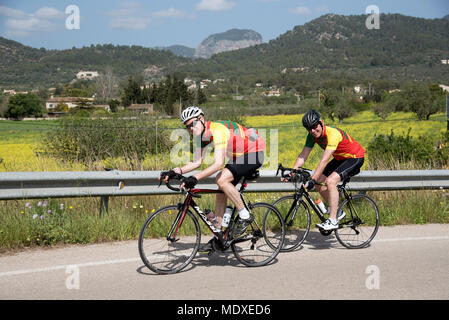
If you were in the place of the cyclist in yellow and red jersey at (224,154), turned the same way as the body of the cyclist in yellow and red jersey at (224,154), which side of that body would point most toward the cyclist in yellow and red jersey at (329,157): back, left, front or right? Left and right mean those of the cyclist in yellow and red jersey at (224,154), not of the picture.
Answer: back

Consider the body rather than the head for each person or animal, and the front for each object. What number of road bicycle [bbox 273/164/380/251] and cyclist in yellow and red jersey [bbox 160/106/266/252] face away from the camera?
0

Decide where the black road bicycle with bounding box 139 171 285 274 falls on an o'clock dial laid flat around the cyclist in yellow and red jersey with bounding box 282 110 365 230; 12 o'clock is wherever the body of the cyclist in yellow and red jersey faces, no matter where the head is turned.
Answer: The black road bicycle is roughly at 12 o'clock from the cyclist in yellow and red jersey.

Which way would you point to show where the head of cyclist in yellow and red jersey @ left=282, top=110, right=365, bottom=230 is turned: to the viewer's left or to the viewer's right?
to the viewer's left

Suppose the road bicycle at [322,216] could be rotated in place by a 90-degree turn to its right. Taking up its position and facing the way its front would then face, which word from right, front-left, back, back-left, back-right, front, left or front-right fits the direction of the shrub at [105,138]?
front

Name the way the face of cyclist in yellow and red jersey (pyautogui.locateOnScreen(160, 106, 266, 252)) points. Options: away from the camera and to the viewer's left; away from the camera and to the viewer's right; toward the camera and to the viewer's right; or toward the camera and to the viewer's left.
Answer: toward the camera and to the viewer's left

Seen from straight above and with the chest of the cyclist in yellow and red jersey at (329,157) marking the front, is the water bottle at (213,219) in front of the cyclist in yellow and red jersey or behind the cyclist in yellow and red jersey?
in front

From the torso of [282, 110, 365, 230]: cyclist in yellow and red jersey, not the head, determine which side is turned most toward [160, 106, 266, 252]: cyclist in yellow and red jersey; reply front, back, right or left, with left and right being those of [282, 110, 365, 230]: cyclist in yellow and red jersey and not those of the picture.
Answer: front

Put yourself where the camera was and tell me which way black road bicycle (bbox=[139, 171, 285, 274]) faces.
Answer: facing the viewer and to the left of the viewer

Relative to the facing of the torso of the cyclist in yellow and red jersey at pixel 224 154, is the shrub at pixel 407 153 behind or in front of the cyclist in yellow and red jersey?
behind

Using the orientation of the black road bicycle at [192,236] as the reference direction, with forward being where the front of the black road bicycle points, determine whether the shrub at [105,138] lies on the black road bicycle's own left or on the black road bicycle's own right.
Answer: on the black road bicycle's own right
